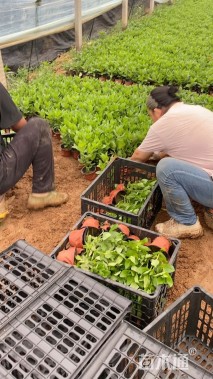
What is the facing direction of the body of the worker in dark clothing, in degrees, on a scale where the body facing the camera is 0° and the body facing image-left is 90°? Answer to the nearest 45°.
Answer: approximately 270°

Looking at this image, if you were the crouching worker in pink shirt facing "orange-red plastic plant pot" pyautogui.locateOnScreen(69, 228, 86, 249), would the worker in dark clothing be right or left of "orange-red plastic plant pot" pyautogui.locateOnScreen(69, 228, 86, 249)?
right

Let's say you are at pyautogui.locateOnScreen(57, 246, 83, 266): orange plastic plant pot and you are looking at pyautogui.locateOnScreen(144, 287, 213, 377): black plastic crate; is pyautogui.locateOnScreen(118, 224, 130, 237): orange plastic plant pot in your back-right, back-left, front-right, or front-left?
front-left

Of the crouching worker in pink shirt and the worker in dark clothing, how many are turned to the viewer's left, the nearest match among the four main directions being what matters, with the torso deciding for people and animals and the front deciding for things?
1

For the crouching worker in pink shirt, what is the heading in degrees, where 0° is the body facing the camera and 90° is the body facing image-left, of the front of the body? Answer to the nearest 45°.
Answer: approximately 90°

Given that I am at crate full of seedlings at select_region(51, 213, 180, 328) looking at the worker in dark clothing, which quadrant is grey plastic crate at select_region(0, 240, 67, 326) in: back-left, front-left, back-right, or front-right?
front-left

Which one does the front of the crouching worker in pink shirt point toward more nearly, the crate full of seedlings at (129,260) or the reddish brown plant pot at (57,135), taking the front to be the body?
the reddish brown plant pot

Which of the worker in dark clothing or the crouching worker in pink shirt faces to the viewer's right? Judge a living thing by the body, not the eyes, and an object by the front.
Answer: the worker in dark clothing

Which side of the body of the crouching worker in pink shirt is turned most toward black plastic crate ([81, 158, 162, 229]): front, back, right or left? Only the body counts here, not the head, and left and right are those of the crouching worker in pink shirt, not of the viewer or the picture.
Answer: front

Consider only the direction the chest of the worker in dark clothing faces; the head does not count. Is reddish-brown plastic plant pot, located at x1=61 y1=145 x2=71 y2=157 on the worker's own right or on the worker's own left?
on the worker's own left

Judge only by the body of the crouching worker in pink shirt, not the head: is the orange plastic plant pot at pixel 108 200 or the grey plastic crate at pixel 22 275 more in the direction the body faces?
the orange plastic plant pot

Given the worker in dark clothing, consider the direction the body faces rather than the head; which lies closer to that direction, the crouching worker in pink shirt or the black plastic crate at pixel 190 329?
the crouching worker in pink shirt

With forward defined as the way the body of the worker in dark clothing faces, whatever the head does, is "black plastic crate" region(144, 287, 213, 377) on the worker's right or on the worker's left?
on the worker's right
